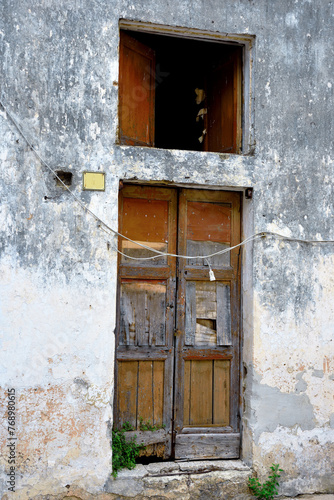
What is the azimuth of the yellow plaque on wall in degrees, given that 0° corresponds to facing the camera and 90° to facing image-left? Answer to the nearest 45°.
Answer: approximately 0°

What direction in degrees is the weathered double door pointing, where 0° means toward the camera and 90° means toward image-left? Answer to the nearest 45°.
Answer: approximately 0°

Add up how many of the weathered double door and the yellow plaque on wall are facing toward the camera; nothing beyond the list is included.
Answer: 2
